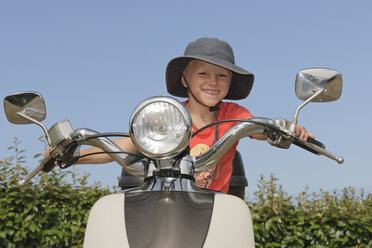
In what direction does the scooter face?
toward the camera

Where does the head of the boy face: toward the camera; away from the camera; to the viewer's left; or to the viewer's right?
toward the camera
